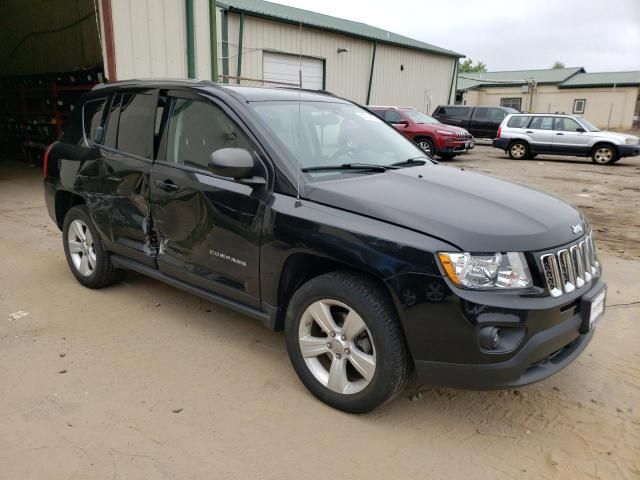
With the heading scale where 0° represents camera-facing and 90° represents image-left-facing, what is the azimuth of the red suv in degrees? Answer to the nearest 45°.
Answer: approximately 315°

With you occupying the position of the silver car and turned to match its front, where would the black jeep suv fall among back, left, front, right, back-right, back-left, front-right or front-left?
right

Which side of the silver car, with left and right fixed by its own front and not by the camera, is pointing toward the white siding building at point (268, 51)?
back

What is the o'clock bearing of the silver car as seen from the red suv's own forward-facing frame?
The silver car is roughly at 10 o'clock from the red suv.

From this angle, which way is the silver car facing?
to the viewer's right

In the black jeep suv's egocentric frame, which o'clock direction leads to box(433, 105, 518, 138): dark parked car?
The dark parked car is roughly at 8 o'clock from the black jeep suv.

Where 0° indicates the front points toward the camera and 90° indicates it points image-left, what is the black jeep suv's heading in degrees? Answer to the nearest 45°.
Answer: approximately 315°

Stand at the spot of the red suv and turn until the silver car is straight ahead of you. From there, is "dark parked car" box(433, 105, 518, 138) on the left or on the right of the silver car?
left

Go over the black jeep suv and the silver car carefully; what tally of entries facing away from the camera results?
0

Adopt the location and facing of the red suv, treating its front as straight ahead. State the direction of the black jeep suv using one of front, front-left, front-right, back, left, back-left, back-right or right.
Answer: front-right

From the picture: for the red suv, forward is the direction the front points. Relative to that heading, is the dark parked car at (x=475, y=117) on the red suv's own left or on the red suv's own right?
on the red suv's own left

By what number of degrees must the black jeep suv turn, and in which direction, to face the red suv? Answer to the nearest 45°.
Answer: approximately 135° to its left
